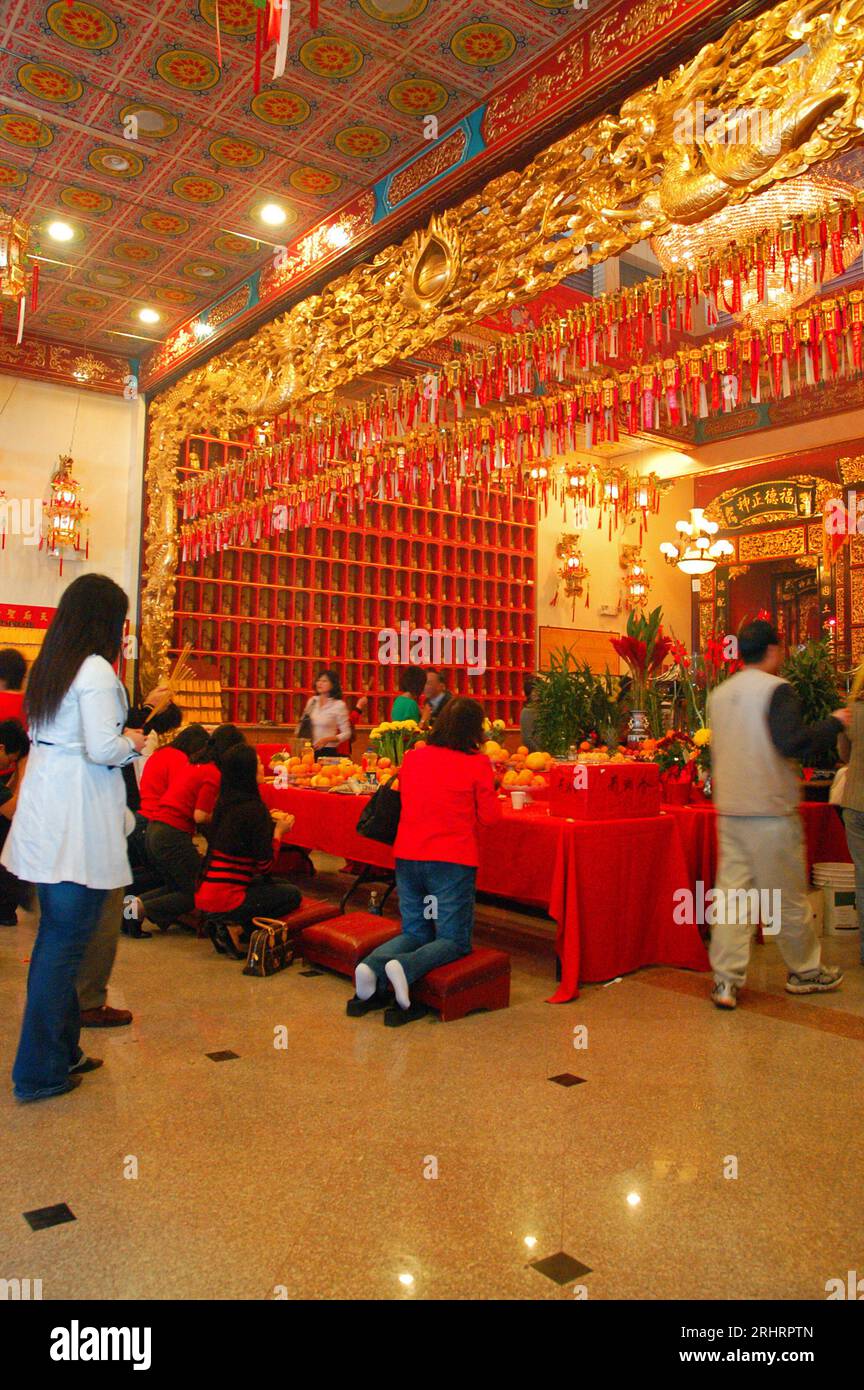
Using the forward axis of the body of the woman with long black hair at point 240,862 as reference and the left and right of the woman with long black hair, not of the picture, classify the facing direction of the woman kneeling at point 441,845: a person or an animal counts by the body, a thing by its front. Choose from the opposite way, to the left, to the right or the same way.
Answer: the same way

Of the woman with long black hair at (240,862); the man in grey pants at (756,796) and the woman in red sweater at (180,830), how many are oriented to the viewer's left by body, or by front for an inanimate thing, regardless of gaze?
0

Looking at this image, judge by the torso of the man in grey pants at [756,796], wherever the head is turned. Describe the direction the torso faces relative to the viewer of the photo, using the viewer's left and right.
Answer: facing away from the viewer and to the right of the viewer

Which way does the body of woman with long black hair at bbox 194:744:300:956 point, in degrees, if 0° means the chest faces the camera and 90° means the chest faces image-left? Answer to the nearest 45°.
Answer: approximately 225°

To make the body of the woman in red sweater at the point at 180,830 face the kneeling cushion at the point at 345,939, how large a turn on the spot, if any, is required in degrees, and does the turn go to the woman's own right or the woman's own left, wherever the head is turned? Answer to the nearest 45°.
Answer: approximately 90° to the woman's own right

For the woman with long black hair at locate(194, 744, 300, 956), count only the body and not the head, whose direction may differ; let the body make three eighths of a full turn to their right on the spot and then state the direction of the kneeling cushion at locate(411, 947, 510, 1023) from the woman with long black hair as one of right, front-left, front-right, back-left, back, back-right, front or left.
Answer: front-left

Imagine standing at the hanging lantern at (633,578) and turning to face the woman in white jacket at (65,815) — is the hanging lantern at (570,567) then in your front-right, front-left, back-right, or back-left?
front-right

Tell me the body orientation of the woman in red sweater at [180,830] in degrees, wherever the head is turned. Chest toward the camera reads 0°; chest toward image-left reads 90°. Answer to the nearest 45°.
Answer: approximately 225°

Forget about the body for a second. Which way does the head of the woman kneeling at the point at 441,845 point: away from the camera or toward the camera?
away from the camera

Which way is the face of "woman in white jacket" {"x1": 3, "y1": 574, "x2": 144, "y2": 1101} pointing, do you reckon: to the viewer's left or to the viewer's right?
to the viewer's right

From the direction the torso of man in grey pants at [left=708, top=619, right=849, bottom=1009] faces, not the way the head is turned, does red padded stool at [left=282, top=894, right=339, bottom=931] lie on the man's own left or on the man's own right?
on the man's own left

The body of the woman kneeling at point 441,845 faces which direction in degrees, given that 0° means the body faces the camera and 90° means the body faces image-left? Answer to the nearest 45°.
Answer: approximately 225°

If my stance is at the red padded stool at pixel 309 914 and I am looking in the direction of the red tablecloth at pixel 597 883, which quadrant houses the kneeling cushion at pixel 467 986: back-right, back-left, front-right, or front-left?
front-right
